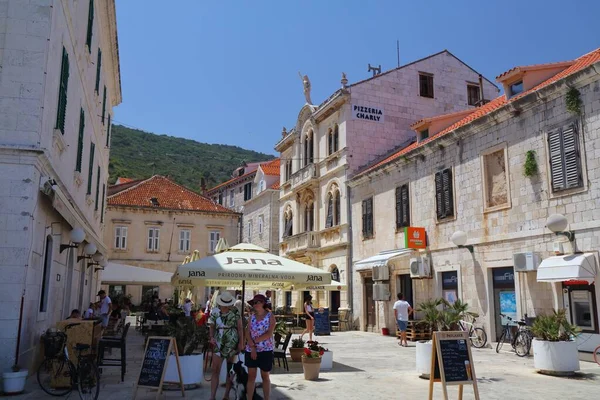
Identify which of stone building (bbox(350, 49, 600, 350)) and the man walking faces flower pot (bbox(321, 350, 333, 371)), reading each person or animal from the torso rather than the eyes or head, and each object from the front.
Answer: the stone building

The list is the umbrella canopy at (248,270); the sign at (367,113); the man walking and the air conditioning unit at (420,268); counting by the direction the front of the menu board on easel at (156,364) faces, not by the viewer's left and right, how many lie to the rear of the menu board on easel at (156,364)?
4

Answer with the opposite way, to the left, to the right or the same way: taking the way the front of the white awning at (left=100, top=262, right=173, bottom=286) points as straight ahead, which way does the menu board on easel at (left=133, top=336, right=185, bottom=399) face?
to the right

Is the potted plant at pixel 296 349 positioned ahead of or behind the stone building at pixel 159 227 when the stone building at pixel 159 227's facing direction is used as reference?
ahead

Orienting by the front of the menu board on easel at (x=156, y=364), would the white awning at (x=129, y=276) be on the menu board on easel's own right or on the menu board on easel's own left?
on the menu board on easel's own right

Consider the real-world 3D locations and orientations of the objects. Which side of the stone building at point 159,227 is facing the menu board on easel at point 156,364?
front

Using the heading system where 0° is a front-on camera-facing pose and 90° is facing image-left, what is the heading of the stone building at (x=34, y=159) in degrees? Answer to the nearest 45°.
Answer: approximately 270°

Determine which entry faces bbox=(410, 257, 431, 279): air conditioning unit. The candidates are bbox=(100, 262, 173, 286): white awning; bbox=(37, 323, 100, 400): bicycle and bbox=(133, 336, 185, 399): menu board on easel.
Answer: the white awning

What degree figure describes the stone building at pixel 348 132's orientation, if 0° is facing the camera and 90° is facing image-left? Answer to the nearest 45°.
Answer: approximately 45°

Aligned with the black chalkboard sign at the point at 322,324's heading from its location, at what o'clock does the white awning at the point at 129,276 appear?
The white awning is roughly at 3 o'clock from the black chalkboard sign.
